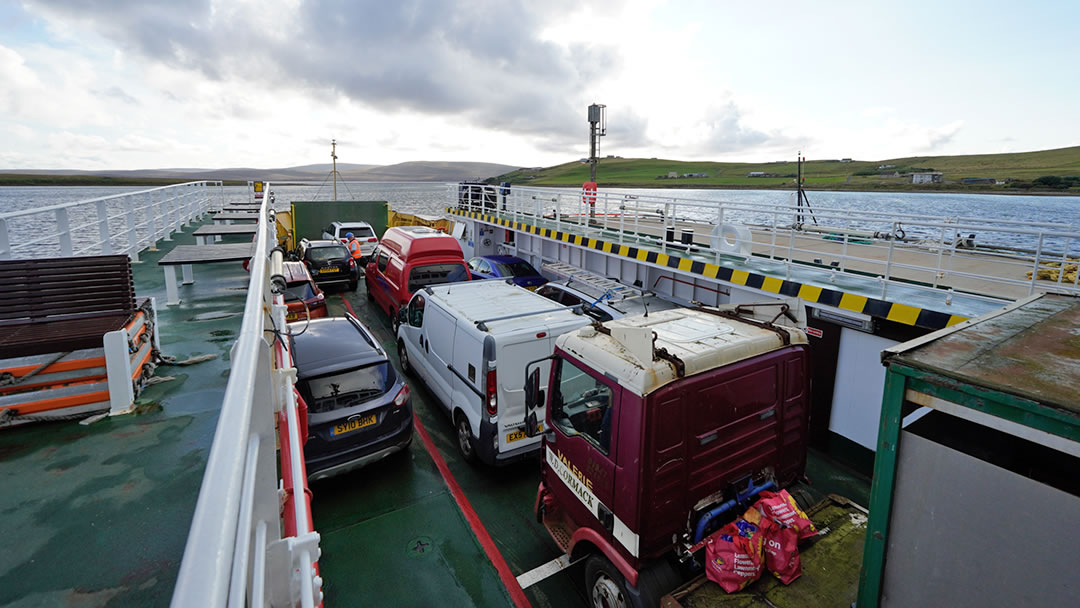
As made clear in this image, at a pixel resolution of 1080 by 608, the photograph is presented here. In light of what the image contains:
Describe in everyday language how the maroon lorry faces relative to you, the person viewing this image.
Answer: facing away from the viewer and to the left of the viewer

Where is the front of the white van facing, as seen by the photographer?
facing away from the viewer and to the left of the viewer

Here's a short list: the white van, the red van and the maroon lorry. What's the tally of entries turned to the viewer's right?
0

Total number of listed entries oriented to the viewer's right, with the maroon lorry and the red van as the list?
0

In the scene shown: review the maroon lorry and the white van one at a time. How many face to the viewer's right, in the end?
0

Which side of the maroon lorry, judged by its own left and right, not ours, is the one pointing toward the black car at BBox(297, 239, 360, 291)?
front

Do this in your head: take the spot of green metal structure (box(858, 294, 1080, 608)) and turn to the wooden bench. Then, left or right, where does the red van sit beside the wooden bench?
right

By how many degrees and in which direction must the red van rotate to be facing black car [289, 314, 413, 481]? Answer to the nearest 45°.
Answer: approximately 135° to its left

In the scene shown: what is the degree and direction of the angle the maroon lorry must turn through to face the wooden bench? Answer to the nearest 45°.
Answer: approximately 45° to its left
